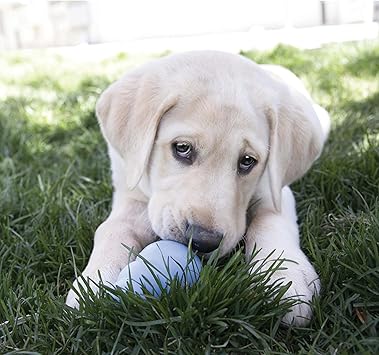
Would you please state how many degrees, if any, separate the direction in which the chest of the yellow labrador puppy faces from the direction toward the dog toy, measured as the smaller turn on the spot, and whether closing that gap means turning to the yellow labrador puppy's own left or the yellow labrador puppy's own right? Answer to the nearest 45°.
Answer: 0° — it already faces it

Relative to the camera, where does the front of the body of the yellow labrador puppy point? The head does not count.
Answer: toward the camera
